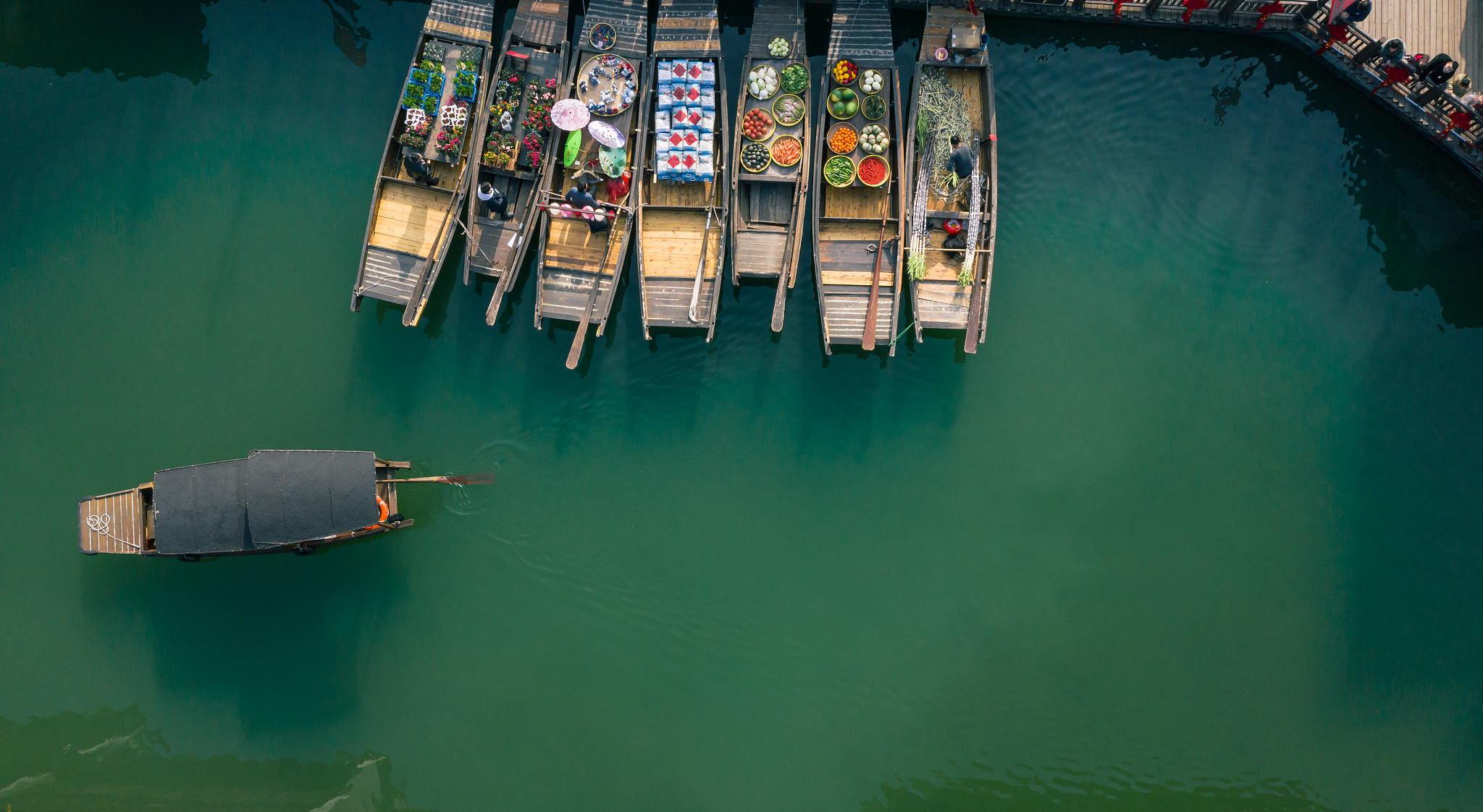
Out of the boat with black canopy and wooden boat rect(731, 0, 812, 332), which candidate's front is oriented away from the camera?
the wooden boat

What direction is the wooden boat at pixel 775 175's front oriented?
away from the camera

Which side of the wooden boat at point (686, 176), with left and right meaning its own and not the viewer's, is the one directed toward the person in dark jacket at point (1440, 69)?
right

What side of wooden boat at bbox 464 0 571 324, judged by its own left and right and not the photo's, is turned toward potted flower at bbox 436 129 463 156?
left

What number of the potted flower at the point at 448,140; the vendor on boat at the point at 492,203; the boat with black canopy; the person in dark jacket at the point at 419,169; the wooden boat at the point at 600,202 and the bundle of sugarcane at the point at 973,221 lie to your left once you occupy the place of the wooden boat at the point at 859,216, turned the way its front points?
5

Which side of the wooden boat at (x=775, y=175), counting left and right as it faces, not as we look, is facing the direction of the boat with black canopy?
left

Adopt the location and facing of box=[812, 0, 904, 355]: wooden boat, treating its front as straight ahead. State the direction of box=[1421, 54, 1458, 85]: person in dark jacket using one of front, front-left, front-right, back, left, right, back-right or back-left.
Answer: right

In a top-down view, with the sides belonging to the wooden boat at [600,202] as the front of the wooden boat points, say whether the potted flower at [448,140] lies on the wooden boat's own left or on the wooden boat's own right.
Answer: on the wooden boat's own left

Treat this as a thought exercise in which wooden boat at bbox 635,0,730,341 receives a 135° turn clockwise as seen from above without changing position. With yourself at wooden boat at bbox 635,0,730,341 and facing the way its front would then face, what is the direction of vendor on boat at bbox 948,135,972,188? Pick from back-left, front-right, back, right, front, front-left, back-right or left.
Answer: front-left

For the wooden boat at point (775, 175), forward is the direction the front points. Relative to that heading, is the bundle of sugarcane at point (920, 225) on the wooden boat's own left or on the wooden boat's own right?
on the wooden boat's own right

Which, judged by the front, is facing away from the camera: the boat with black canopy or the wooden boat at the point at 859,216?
the wooden boat

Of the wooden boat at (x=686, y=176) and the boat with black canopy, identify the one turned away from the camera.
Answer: the wooden boat

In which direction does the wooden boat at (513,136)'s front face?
away from the camera

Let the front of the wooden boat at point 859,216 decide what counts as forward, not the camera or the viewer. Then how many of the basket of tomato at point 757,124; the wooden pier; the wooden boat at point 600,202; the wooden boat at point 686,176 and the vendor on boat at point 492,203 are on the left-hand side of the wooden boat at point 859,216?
4

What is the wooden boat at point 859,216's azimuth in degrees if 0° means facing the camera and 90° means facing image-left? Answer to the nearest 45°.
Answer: approximately 180°
